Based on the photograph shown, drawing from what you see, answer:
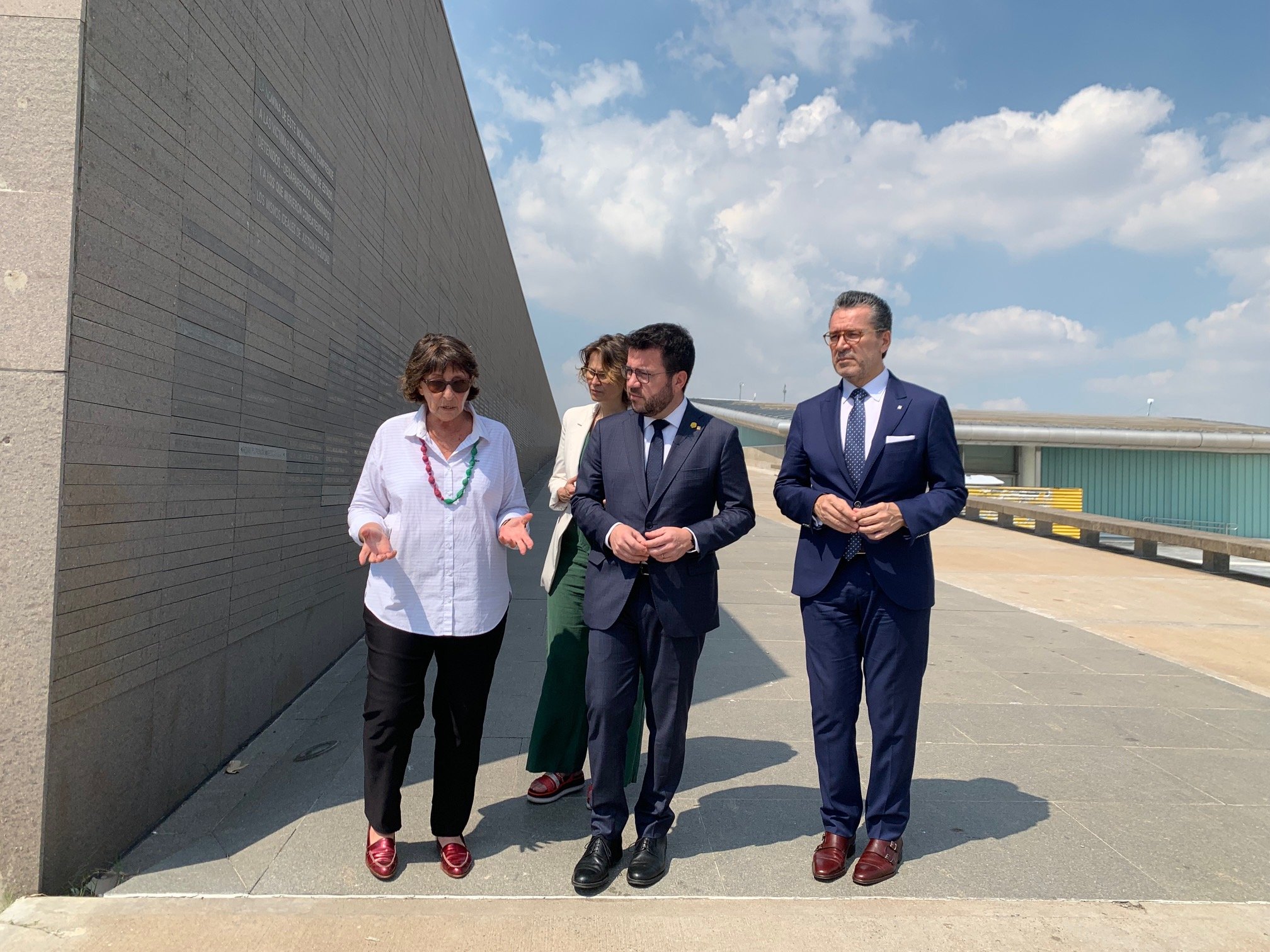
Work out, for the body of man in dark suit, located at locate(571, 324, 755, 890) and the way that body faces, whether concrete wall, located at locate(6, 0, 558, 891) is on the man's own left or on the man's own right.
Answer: on the man's own right

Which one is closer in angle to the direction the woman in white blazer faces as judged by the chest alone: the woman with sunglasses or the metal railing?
the woman with sunglasses

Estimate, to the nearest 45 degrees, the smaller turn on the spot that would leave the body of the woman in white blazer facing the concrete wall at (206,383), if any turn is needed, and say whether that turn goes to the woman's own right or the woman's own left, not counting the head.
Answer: approximately 45° to the woman's own right

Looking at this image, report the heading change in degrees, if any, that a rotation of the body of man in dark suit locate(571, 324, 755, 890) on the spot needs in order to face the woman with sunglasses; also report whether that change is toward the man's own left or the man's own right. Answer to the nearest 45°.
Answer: approximately 45° to the man's own right

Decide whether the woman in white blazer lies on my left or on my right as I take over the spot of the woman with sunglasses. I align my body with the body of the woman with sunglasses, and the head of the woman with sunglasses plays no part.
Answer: on my left

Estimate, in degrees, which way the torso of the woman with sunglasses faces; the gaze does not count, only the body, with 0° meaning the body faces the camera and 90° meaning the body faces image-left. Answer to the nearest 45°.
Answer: approximately 0°

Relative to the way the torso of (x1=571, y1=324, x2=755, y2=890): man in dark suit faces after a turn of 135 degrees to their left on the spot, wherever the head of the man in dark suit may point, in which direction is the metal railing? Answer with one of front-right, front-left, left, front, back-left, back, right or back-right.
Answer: front-left

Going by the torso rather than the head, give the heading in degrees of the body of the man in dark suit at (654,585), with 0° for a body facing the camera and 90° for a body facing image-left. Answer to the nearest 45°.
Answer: approximately 45°

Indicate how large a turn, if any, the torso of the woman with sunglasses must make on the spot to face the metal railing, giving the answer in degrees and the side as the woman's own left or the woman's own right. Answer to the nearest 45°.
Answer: approximately 135° to the woman's own left

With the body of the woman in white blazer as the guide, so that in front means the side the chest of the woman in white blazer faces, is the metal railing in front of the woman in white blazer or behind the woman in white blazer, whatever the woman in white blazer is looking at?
behind

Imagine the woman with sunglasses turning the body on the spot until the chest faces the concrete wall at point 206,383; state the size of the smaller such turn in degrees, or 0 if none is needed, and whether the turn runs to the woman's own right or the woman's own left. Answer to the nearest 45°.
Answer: approximately 135° to the woman's own right
